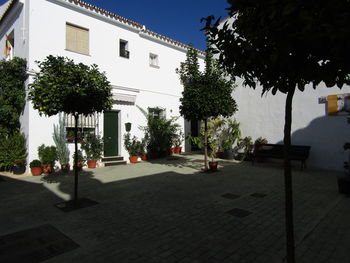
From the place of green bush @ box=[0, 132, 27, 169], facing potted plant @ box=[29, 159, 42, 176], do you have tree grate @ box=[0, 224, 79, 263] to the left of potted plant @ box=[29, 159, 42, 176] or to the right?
right

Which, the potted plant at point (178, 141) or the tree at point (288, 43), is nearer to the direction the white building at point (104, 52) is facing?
the tree

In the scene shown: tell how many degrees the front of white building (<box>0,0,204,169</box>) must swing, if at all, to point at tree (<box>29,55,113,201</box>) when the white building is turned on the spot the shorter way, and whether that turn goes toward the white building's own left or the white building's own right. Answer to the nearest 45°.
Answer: approximately 45° to the white building's own right

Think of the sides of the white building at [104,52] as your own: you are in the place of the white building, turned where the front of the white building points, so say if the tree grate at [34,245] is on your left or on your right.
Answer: on your right

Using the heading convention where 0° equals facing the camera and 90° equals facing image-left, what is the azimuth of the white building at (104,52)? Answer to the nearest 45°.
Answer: approximately 315°
